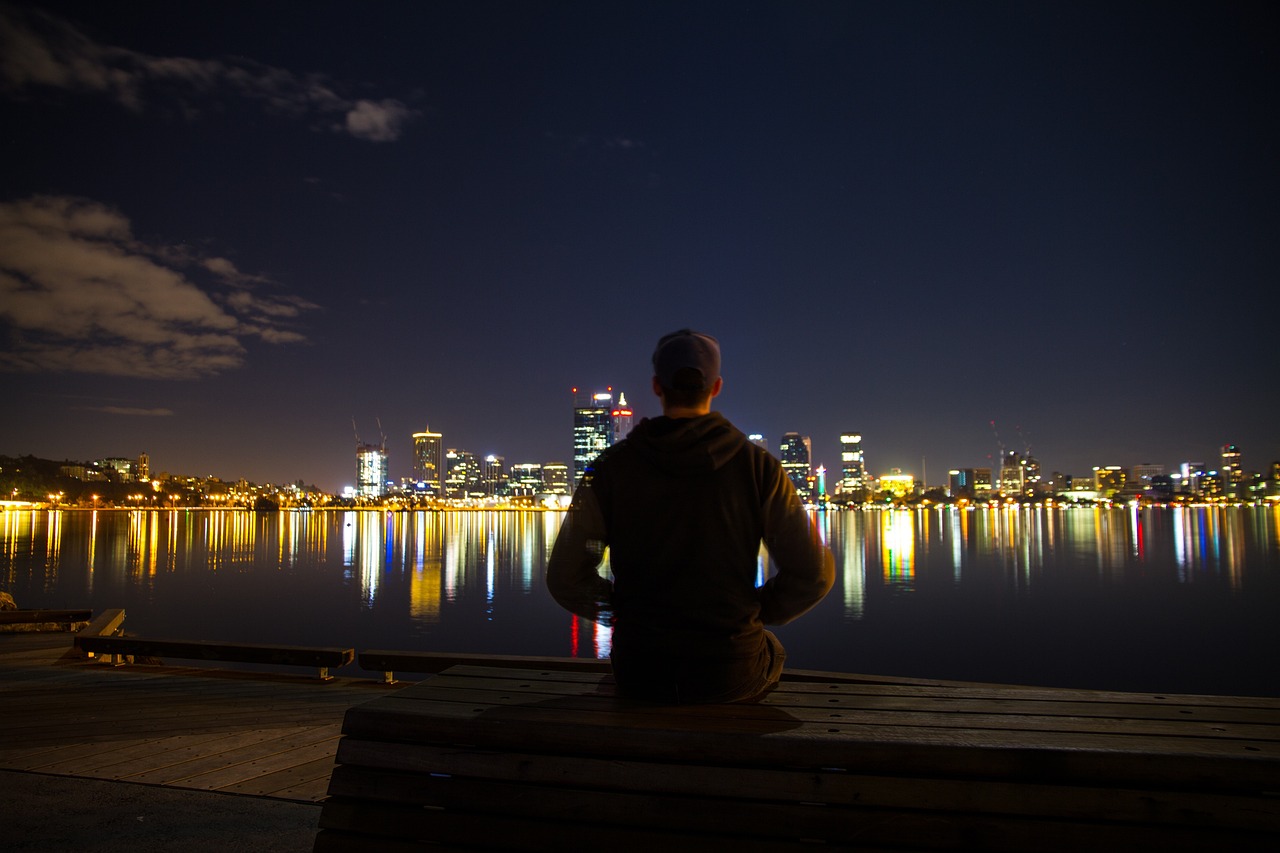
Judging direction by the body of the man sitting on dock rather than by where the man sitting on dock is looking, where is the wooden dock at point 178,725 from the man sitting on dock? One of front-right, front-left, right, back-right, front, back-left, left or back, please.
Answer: front-left

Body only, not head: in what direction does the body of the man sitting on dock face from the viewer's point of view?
away from the camera

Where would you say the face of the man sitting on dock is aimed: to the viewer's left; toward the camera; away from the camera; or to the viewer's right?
away from the camera
